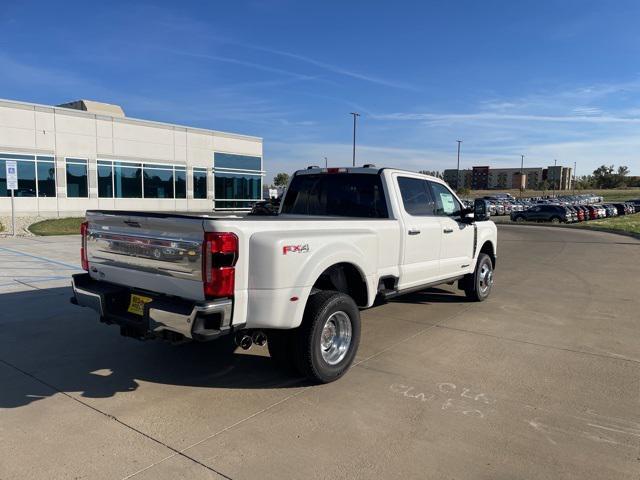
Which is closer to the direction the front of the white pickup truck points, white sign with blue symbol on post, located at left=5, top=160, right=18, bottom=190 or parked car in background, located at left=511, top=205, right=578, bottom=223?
the parked car in background

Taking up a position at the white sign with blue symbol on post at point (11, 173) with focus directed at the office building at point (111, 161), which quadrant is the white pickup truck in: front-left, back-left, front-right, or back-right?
back-right

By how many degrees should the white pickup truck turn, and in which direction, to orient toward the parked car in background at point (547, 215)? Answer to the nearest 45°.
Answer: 0° — it already faces it

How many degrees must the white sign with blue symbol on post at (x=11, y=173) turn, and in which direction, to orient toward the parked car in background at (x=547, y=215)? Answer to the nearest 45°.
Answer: approximately 90° to its left

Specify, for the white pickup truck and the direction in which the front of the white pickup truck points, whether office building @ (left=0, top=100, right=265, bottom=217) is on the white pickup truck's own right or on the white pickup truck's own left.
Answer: on the white pickup truck's own left

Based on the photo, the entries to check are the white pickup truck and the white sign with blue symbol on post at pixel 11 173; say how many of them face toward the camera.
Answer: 1

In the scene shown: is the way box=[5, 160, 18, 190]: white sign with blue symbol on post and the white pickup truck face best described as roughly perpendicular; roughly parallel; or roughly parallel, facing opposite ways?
roughly perpendicular

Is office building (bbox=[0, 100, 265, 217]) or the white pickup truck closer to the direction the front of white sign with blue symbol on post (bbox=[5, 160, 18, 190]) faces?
the white pickup truck

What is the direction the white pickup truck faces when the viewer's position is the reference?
facing away from the viewer and to the right of the viewer

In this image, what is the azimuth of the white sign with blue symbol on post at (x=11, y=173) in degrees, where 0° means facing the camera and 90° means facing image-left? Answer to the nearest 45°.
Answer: approximately 0°
